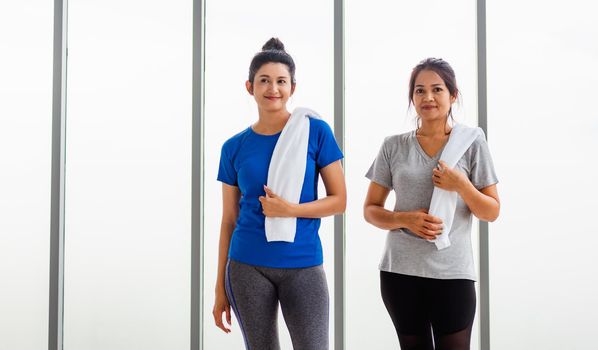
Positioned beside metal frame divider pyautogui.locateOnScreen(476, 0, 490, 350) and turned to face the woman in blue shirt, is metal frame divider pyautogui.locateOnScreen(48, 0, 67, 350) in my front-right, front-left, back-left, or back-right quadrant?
front-right

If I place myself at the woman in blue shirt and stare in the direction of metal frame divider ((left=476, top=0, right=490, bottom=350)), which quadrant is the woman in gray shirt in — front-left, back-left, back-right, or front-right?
front-right

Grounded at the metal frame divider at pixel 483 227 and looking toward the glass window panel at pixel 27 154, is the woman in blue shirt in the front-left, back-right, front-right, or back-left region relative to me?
front-left

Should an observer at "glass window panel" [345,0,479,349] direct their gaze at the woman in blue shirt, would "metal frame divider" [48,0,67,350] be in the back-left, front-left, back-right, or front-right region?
front-right

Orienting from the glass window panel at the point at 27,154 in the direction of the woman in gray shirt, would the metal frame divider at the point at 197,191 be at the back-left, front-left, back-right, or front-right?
front-left

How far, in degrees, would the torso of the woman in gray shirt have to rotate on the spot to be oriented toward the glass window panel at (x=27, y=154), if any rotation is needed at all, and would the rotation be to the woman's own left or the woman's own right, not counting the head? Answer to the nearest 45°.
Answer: approximately 90° to the woman's own right

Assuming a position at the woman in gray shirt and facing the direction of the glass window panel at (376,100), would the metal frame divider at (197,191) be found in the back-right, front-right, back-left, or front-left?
front-left

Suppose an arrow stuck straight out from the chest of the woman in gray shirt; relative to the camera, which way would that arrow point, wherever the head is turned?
toward the camera

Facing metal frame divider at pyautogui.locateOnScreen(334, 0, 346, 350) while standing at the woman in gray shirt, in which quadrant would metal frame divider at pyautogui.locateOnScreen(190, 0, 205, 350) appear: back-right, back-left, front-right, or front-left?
front-left

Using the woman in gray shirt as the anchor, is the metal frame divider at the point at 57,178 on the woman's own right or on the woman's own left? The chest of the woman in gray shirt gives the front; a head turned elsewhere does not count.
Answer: on the woman's own right

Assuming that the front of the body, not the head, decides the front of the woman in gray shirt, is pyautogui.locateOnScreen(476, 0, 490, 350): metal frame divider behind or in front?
behind

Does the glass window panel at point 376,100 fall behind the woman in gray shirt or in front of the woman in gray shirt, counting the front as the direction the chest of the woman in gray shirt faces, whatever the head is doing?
behind
